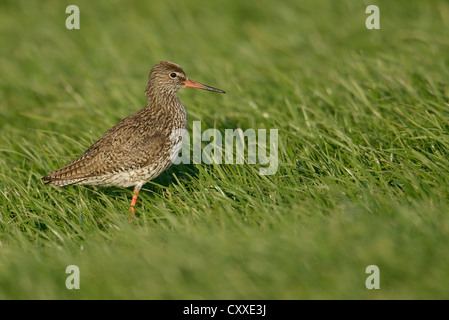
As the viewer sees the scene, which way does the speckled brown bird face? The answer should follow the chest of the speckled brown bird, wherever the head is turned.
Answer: to the viewer's right
